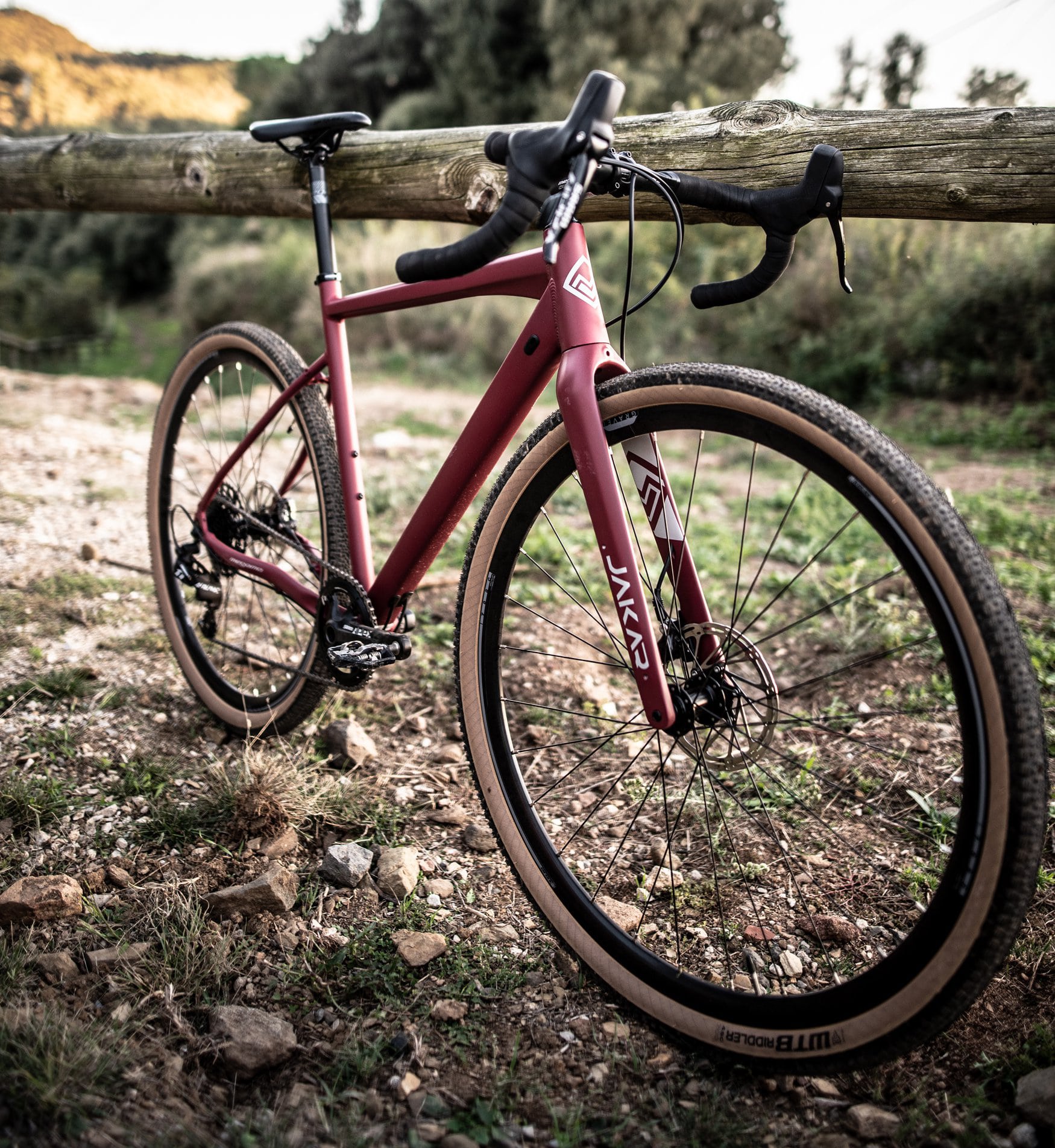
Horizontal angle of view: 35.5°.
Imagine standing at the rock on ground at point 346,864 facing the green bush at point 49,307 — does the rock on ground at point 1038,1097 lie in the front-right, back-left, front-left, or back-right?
back-right

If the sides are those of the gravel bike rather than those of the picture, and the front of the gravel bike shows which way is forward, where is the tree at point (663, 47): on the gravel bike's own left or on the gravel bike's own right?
on the gravel bike's own left

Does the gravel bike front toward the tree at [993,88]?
no

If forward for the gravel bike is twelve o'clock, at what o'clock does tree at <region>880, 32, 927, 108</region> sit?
The tree is roughly at 8 o'clock from the gravel bike.

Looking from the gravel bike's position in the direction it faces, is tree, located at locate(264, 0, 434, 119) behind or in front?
behind

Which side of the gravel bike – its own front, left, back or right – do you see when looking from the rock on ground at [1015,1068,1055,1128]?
front

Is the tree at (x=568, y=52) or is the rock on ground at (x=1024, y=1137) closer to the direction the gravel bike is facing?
the rock on ground

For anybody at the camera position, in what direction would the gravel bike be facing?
facing the viewer and to the right of the viewer
